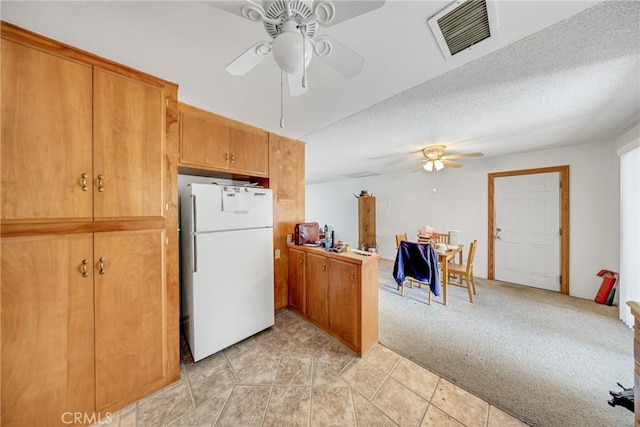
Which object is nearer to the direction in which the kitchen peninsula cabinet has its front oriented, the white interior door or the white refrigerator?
the white refrigerator

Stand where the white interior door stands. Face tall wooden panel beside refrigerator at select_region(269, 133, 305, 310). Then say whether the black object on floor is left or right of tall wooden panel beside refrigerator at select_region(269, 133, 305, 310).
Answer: left

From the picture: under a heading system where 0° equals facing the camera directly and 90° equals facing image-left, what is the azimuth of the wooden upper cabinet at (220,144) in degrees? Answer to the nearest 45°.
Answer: approximately 315°

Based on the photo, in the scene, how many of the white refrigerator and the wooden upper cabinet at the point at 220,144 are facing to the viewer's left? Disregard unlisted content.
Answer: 0

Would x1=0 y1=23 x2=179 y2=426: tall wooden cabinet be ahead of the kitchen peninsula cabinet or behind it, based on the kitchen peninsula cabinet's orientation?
ahead

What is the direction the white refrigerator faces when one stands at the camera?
facing the viewer and to the right of the viewer

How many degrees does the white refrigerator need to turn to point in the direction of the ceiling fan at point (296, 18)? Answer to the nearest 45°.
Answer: approximately 45° to its right
